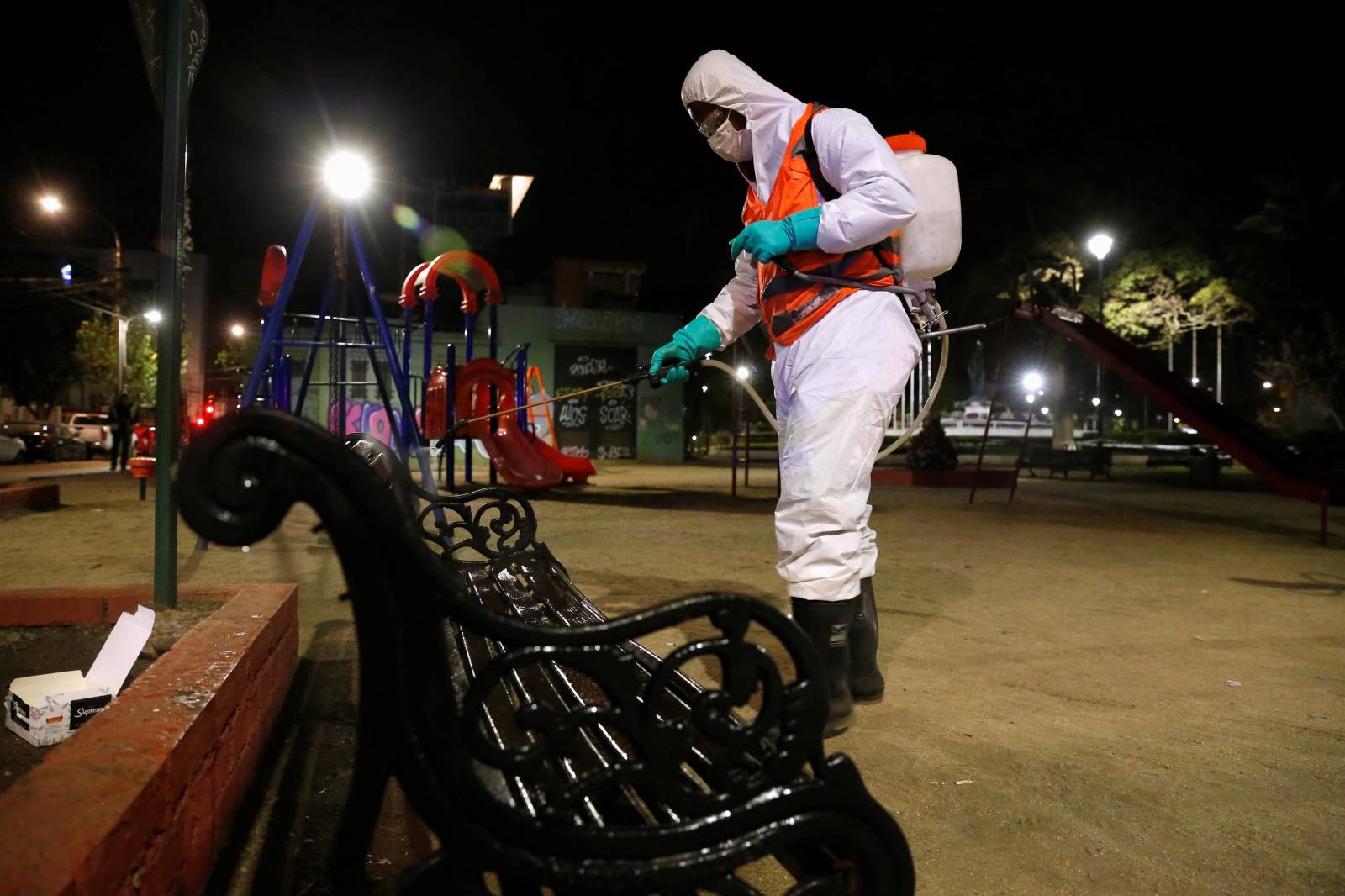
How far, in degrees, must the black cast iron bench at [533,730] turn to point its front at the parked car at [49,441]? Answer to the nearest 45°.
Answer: approximately 135° to its left

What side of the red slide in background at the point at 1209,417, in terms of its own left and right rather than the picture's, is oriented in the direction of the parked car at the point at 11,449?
back

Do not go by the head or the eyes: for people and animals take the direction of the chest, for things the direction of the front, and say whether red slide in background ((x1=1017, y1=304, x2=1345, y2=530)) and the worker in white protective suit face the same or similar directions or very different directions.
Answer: very different directions

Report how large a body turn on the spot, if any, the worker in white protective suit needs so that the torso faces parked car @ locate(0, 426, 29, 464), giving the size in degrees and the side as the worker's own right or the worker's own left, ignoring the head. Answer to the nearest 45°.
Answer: approximately 45° to the worker's own right

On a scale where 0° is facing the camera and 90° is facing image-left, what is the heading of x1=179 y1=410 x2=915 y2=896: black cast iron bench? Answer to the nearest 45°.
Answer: approximately 270°

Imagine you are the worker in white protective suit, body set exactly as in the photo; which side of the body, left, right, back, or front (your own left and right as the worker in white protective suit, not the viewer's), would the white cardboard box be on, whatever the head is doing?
front

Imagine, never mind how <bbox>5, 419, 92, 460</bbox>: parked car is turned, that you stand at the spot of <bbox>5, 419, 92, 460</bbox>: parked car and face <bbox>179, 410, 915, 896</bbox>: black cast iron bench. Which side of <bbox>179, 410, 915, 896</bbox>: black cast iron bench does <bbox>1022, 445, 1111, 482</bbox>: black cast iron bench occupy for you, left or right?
left

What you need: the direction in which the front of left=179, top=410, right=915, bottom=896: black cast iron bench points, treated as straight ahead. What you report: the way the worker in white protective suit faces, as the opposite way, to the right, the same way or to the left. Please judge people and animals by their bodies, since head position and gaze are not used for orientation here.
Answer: the opposite way

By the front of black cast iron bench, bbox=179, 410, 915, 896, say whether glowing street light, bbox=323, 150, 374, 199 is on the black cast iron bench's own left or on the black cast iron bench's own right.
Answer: on the black cast iron bench's own left

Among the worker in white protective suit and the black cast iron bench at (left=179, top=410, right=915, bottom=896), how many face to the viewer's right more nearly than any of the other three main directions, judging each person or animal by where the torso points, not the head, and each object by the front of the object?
1

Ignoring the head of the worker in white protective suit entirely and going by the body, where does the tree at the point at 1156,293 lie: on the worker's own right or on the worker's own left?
on the worker's own right

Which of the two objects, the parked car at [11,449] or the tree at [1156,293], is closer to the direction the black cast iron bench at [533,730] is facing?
the tree

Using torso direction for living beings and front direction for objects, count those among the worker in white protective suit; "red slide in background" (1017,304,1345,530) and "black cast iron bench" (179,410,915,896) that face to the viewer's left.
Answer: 1

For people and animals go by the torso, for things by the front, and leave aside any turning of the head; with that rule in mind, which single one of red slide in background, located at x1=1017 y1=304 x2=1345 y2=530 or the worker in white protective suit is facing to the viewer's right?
the red slide in background

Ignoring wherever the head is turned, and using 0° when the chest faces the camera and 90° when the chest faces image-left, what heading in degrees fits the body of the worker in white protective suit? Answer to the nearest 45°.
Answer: approximately 90°

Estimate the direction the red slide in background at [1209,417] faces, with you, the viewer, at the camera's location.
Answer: facing to the right of the viewer

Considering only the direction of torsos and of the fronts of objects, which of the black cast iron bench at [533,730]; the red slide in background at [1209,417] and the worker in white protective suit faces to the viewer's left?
the worker in white protective suit

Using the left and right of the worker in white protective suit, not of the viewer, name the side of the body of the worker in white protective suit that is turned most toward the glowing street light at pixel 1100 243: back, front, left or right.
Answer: right
